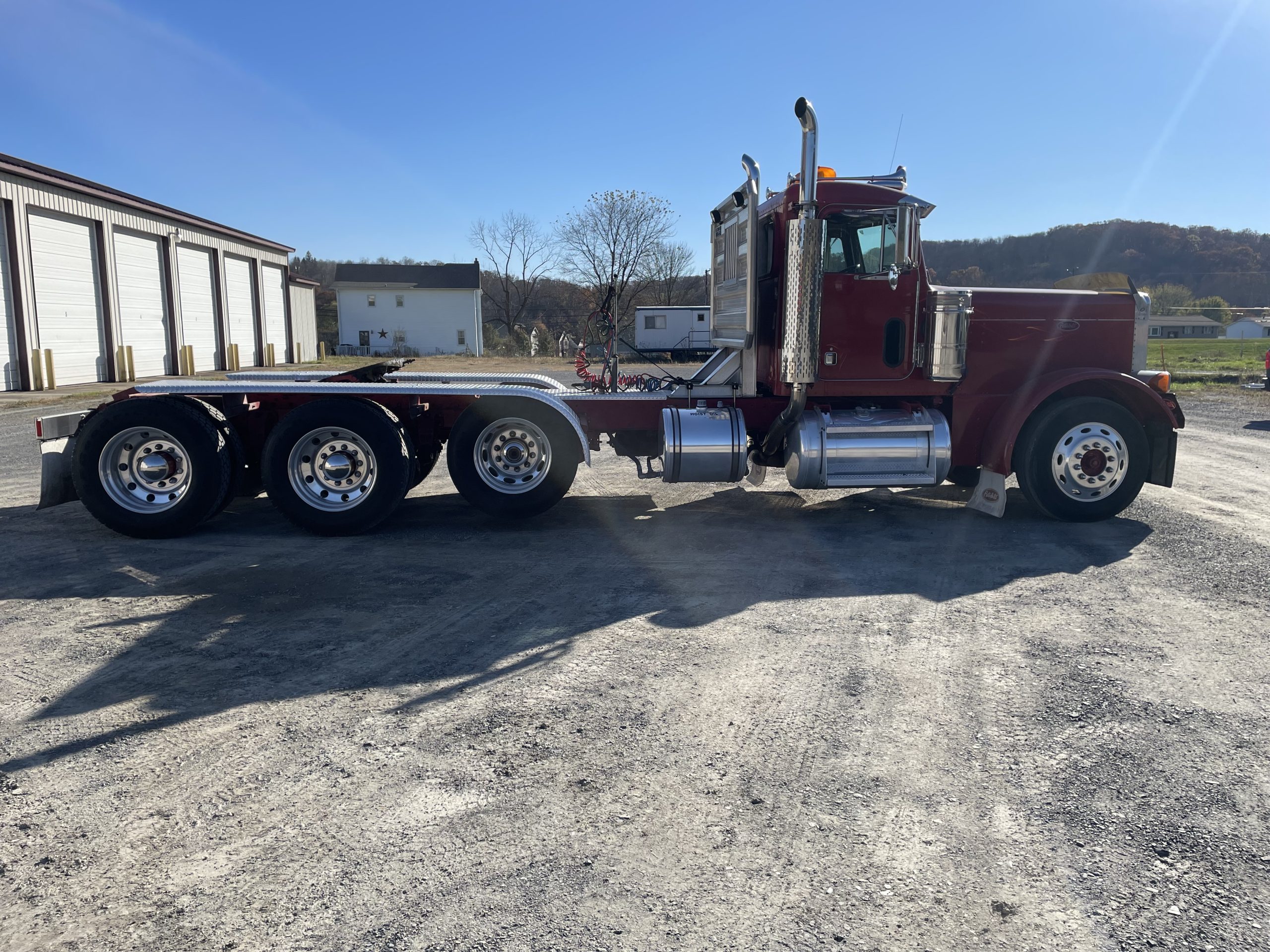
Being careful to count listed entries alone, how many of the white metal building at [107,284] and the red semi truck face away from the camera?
0

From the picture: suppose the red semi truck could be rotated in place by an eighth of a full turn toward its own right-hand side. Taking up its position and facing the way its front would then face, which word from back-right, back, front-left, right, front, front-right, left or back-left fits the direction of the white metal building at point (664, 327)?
back-left

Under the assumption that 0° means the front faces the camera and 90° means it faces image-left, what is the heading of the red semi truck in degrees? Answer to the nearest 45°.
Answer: approximately 270°

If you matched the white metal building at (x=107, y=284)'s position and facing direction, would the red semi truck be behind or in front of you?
in front

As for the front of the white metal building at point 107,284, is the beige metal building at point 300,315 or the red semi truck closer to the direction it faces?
the red semi truck

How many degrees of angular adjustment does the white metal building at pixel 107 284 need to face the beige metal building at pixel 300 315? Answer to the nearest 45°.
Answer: approximately 90° to its left

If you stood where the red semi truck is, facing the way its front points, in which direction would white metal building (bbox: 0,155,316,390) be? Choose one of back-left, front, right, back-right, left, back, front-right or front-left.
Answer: back-left

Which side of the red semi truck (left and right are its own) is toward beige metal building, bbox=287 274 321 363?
left

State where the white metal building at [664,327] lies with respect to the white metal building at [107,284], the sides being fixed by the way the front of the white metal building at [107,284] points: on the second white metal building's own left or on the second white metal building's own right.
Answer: on the second white metal building's own left
